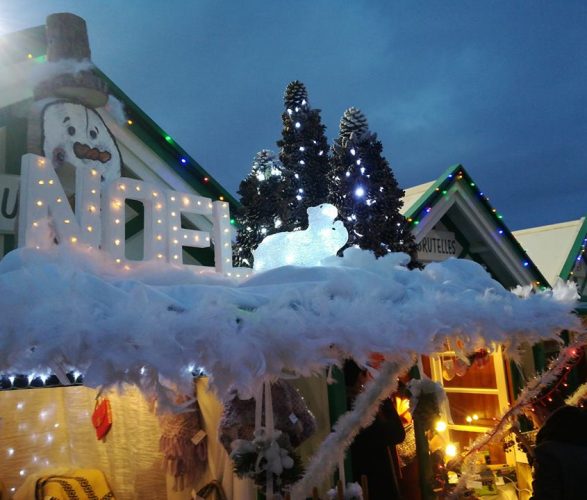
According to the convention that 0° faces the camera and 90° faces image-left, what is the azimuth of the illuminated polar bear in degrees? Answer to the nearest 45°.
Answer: approximately 270°

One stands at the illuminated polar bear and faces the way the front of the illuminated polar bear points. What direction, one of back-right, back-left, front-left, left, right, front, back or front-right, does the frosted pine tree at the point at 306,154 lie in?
left

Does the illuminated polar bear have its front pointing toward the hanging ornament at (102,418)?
no

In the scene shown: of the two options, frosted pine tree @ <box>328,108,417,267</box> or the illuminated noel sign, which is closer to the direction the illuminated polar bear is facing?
the frosted pine tree

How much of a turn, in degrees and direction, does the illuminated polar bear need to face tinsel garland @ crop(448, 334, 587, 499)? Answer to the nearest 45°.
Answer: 0° — it already faces it

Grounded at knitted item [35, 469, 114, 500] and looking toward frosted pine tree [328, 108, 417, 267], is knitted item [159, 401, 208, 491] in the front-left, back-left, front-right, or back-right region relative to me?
front-right

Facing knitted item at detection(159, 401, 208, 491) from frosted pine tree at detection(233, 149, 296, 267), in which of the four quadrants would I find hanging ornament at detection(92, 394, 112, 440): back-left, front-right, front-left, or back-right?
front-right

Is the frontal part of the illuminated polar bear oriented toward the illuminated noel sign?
no
